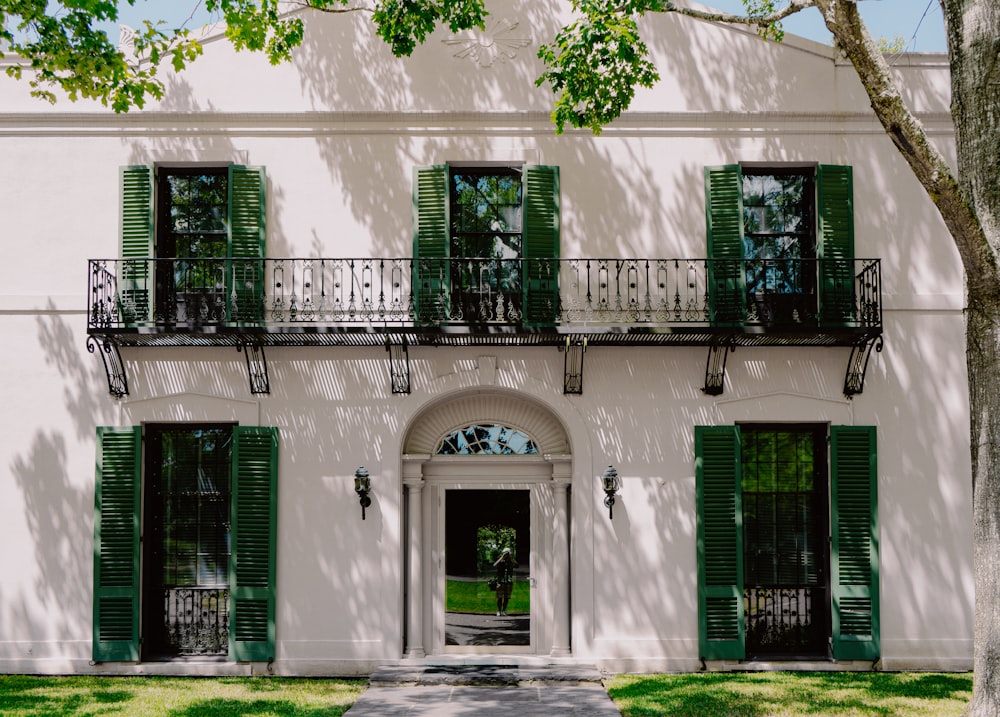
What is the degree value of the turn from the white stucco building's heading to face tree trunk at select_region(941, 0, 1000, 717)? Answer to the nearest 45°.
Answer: approximately 45° to its left

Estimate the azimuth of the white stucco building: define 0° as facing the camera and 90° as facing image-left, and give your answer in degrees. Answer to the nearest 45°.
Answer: approximately 0°

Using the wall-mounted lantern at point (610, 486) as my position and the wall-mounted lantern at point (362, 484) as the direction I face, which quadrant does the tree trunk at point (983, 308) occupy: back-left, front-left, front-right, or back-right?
back-left
